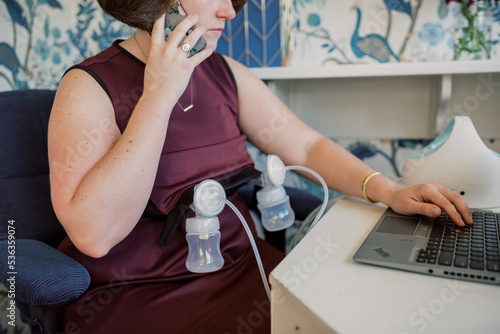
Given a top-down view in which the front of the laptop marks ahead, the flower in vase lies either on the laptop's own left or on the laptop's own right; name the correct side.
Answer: on the laptop's own right

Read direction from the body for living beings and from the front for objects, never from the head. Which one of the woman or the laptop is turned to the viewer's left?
the laptop

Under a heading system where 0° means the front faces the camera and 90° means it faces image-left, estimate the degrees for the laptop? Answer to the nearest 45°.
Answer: approximately 90°

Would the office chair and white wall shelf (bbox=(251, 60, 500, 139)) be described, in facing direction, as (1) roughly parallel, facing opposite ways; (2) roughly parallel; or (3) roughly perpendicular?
roughly perpendicular

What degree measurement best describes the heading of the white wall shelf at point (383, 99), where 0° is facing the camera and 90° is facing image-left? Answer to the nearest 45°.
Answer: approximately 0°

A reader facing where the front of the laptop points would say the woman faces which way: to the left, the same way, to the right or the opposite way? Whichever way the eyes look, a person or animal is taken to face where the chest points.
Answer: the opposite way

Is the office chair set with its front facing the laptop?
yes

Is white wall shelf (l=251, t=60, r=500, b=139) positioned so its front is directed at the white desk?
yes
